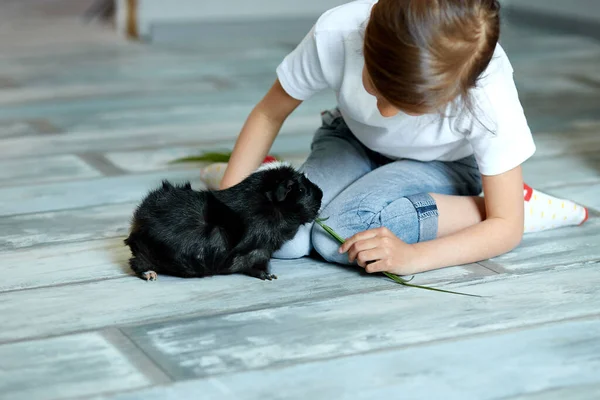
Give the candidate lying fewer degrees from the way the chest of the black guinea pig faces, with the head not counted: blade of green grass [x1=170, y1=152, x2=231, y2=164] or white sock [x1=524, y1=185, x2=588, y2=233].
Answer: the white sock

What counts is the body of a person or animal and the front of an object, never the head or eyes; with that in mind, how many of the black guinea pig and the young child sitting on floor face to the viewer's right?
1

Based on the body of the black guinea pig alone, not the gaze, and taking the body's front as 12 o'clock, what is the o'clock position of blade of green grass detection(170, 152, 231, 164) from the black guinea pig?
The blade of green grass is roughly at 9 o'clock from the black guinea pig.

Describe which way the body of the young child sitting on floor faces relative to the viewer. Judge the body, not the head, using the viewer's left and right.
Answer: facing the viewer and to the left of the viewer

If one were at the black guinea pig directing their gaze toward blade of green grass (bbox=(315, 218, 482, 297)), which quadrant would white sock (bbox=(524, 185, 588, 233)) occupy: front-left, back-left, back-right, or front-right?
front-left

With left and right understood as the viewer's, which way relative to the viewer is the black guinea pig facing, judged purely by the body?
facing to the right of the viewer

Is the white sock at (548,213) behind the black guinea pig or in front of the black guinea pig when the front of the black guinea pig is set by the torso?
in front
